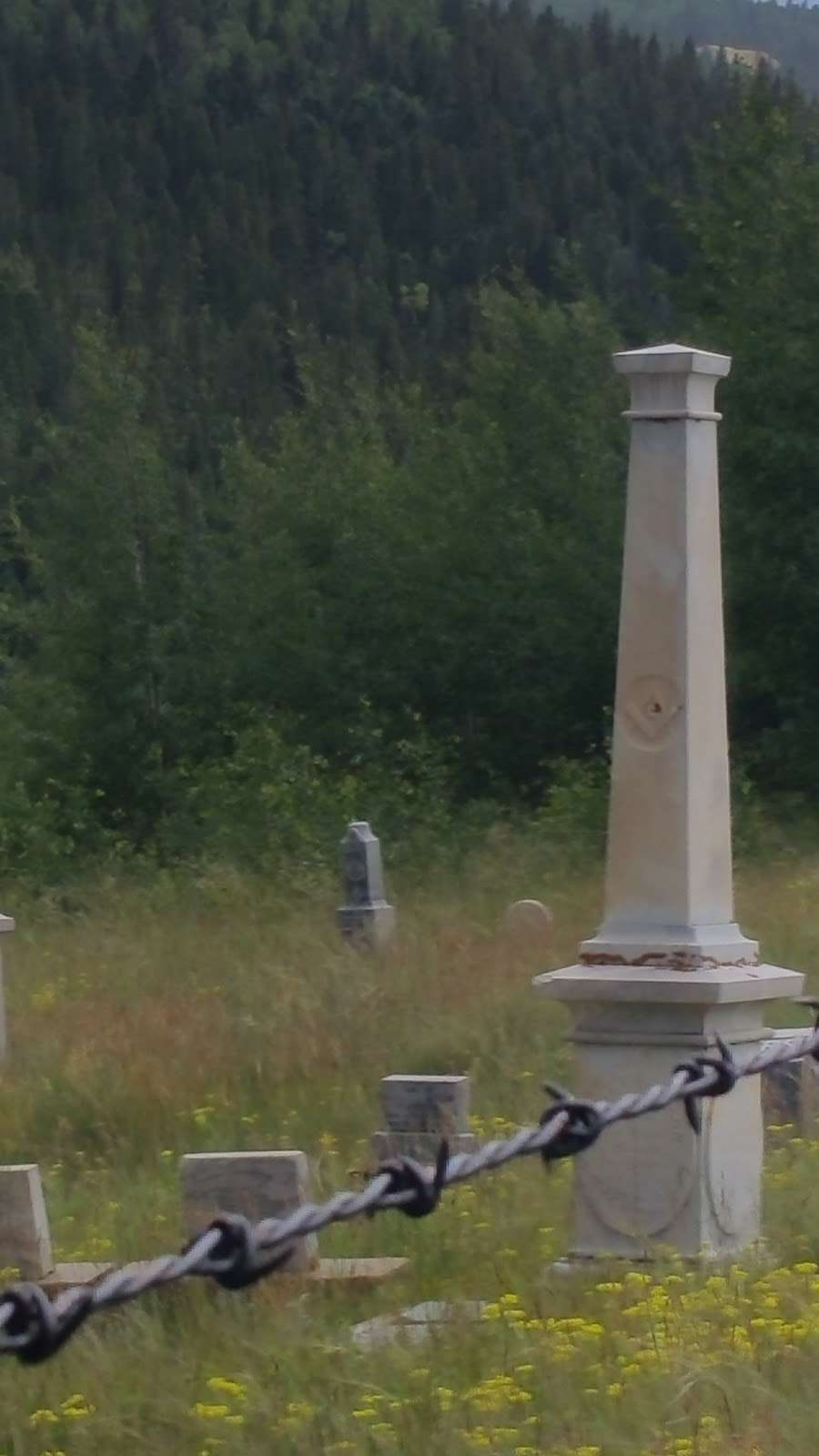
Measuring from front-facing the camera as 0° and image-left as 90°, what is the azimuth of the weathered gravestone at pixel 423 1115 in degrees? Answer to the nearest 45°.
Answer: approximately 0°

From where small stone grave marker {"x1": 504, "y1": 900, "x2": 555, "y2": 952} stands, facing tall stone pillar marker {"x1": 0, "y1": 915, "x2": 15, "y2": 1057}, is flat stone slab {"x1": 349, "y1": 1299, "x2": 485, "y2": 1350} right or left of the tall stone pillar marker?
left

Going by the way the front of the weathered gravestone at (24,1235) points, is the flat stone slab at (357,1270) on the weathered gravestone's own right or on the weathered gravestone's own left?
on the weathered gravestone's own left

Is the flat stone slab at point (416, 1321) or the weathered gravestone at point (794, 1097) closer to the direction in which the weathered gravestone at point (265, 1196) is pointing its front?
the flat stone slab

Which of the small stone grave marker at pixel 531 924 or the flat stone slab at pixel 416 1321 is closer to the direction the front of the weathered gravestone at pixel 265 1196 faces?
the flat stone slab

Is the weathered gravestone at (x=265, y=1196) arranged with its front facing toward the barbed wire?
yes

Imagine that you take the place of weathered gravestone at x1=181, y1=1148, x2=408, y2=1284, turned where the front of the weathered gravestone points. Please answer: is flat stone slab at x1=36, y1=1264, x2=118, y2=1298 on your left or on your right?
on your right

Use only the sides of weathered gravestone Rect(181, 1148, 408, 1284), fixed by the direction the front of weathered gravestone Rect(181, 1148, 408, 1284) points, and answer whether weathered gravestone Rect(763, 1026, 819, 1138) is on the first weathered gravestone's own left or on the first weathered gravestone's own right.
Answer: on the first weathered gravestone's own left

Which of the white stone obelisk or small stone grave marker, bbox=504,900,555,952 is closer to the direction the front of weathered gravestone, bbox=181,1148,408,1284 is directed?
the white stone obelisk

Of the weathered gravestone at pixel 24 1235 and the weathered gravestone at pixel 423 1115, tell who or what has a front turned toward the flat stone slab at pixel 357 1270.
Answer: the weathered gravestone at pixel 423 1115

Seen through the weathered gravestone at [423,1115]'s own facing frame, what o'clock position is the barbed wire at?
The barbed wire is roughly at 12 o'clock from the weathered gravestone.

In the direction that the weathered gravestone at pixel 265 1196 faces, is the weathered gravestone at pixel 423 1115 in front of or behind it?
behind

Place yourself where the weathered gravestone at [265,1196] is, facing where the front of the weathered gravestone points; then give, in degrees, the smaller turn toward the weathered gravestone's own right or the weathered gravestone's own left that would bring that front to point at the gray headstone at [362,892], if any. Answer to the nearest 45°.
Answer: approximately 180°

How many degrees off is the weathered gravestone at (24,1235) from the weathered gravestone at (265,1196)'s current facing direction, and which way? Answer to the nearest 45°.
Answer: approximately 90° to its right

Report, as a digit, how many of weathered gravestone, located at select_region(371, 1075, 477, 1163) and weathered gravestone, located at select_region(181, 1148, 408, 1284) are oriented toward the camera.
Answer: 2

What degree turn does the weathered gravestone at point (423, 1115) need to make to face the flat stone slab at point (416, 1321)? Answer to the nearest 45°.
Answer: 0° — it already faces it
